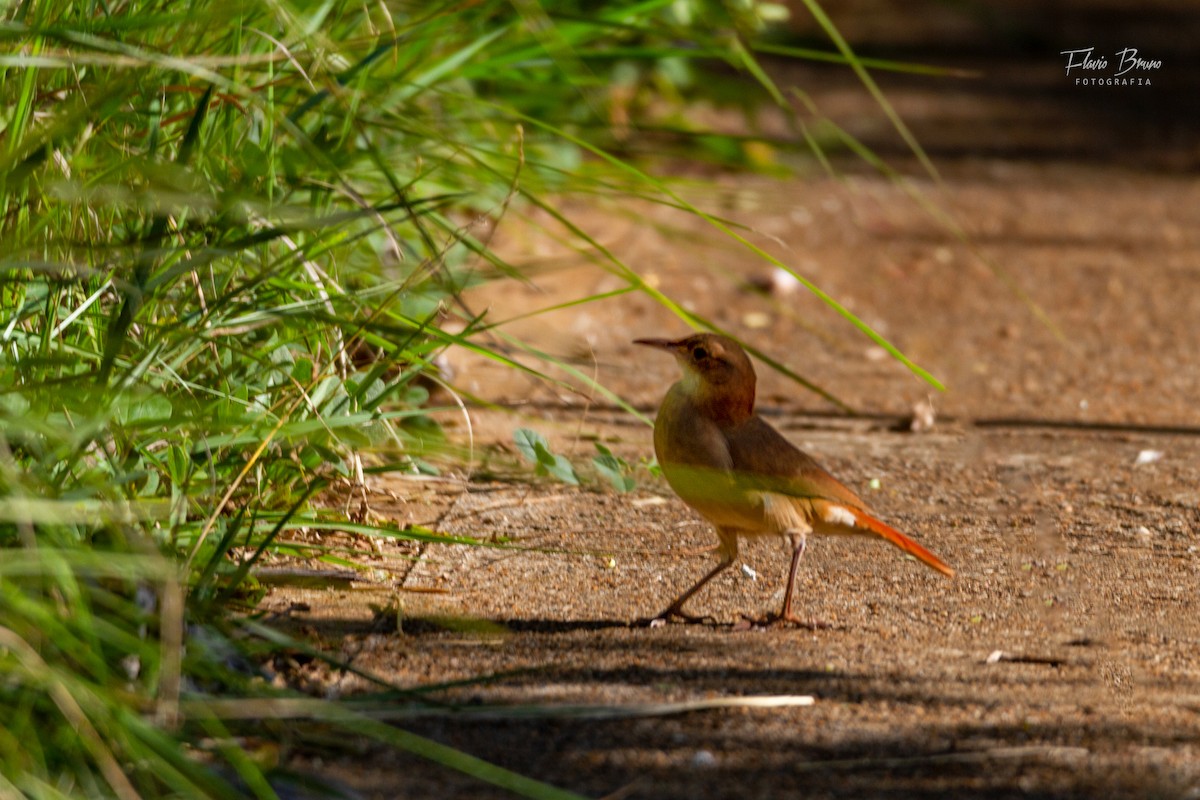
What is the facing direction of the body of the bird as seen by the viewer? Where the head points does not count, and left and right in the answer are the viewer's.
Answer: facing to the left of the viewer

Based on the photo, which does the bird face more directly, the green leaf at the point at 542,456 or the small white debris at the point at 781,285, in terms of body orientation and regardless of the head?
the green leaf

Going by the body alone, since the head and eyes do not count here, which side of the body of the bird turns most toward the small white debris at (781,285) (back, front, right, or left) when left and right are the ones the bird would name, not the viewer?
right

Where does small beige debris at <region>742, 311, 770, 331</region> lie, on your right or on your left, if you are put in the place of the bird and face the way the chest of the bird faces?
on your right

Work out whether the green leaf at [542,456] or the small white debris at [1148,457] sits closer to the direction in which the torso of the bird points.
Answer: the green leaf

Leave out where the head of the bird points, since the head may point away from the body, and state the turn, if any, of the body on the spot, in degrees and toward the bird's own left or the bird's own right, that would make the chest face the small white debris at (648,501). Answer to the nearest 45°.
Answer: approximately 90° to the bird's own right

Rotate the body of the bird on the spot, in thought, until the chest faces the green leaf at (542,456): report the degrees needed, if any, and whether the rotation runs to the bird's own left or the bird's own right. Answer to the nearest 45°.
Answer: approximately 45° to the bird's own right

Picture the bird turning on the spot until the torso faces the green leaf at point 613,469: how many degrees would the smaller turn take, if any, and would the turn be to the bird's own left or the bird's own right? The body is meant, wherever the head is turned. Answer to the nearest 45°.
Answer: approximately 45° to the bird's own right

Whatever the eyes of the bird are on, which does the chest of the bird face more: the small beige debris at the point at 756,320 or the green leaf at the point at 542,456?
the green leaf
